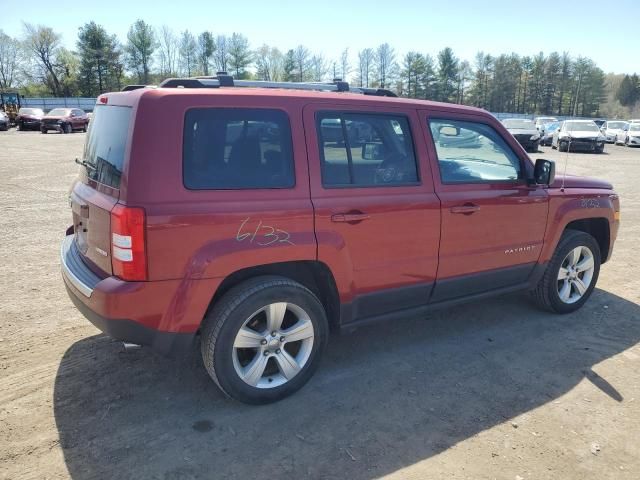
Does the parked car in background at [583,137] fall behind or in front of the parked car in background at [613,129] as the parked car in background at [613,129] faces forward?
in front

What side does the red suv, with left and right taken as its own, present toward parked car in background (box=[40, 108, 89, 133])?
left

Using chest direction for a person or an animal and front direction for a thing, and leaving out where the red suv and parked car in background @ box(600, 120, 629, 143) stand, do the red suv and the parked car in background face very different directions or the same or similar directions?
very different directions

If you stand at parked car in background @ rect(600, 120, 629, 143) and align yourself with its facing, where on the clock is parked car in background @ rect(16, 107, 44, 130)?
parked car in background @ rect(16, 107, 44, 130) is roughly at 2 o'clock from parked car in background @ rect(600, 120, 629, 143).

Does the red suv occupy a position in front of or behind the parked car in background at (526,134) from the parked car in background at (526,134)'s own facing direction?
in front

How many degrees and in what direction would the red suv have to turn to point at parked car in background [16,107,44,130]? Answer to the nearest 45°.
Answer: approximately 90° to its left

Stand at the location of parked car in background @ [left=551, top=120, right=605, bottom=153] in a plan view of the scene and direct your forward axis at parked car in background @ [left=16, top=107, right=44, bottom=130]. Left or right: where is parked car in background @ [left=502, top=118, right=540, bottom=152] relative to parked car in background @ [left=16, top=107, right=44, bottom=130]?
left

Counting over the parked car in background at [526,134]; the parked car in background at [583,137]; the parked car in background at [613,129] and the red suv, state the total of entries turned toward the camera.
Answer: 3

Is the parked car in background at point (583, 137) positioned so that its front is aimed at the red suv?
yes

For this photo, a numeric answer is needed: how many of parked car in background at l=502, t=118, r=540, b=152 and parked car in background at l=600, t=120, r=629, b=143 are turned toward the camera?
2

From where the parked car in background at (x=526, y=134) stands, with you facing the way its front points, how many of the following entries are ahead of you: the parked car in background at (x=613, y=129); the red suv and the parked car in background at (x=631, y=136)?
1

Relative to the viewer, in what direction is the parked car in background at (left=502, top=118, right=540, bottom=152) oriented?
toward the camera
